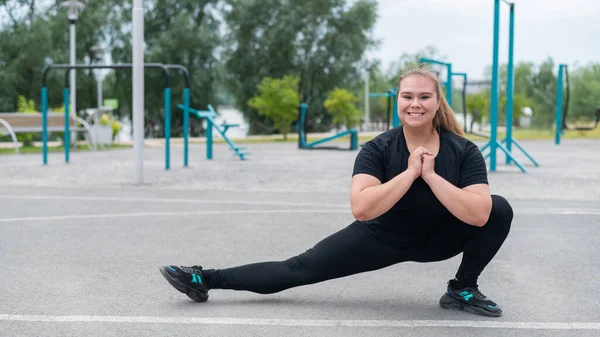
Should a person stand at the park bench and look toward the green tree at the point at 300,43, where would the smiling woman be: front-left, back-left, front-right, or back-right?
back-right

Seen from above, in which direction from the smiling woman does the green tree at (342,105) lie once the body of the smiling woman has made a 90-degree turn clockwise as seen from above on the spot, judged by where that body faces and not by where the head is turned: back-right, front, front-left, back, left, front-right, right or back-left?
right

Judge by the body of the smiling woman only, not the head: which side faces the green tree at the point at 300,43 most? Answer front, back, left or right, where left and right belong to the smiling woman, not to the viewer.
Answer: back

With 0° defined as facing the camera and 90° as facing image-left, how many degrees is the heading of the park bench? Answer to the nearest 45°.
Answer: approximately 315°

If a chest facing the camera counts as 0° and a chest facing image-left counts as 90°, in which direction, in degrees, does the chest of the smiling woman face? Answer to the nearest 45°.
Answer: approximately 0°

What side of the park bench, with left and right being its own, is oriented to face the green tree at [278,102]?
left

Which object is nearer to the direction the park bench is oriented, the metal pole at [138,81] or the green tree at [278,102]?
the metal pole

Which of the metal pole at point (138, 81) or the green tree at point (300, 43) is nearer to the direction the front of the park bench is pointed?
the metal pole

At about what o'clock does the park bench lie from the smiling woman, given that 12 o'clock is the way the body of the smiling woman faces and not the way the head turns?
The park bench is roughly at 5 o'clock from the smiling woman.
